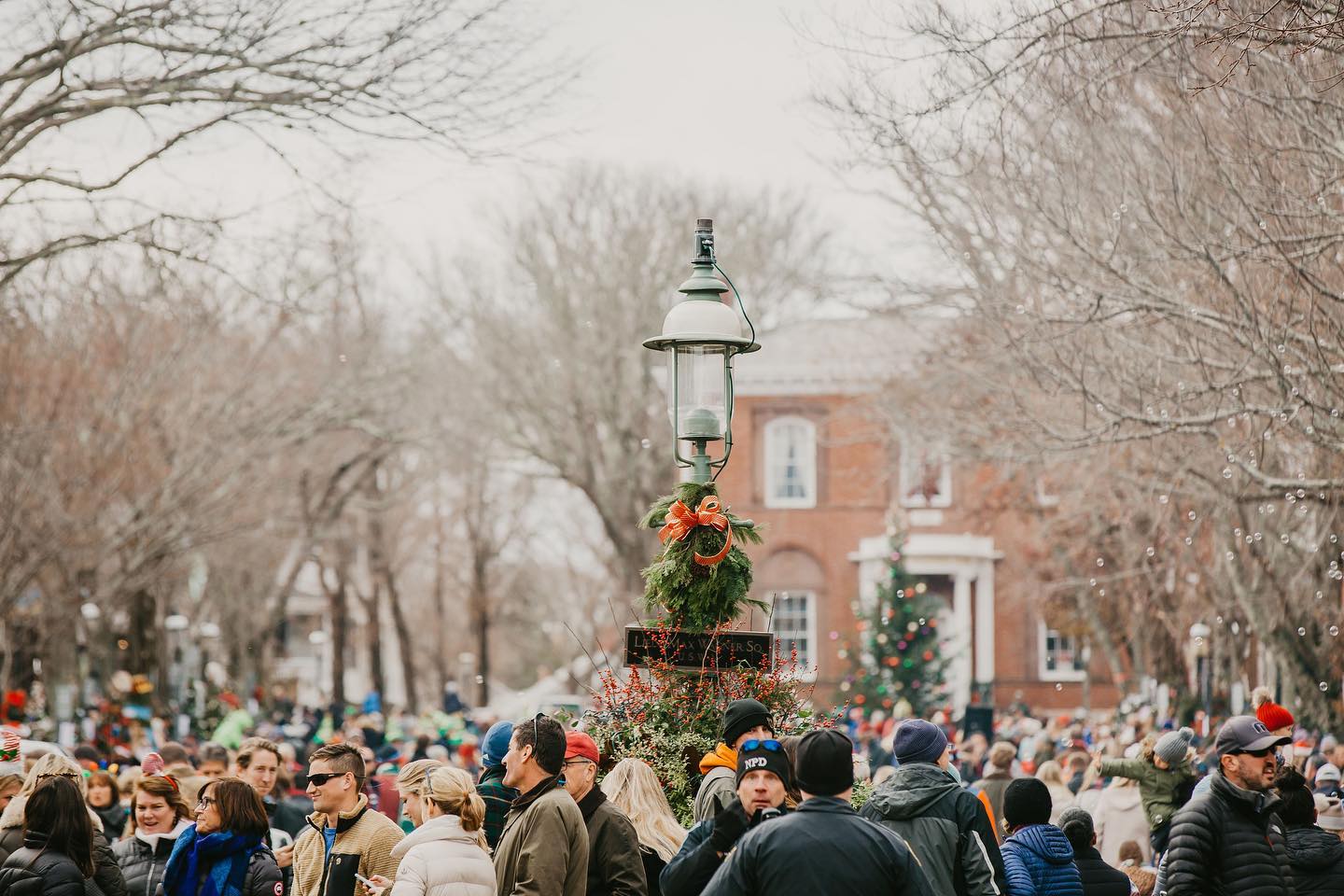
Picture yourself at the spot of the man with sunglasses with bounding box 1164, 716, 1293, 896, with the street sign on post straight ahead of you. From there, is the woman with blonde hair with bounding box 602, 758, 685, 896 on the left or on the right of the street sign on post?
left

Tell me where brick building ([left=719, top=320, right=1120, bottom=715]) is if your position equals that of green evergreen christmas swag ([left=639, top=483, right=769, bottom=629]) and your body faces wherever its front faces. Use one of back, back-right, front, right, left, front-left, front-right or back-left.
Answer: back

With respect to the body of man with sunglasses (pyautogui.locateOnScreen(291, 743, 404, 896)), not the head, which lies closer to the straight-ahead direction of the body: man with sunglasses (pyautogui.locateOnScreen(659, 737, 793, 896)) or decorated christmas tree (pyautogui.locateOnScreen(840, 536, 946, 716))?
the man with sunglasses

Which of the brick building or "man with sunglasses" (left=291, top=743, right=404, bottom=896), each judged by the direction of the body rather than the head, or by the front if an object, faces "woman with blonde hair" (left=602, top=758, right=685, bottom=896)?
the brick building

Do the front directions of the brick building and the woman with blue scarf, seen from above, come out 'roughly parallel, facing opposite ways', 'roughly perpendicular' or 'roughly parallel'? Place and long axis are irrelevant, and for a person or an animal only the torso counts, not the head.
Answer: roughly parallel

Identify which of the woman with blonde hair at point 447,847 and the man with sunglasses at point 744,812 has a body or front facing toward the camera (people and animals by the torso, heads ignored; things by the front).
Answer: the man with sunglasses

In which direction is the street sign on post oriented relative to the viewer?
toward the camera

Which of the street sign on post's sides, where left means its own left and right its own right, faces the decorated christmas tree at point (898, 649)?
back

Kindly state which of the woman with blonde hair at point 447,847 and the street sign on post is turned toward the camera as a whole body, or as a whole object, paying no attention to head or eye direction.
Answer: the street sign on post

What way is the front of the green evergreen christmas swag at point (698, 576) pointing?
toward the camera

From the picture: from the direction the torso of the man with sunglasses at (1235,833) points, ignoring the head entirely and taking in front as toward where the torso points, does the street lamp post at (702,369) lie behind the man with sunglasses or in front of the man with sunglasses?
behind

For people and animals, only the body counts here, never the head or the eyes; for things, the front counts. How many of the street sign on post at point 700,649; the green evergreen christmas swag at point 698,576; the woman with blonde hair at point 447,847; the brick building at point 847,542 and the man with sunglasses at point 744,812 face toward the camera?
4

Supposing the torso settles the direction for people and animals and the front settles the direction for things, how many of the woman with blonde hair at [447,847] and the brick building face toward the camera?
1

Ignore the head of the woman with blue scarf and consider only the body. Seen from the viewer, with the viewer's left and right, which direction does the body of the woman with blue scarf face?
facing the viewer and to the left of the viewer

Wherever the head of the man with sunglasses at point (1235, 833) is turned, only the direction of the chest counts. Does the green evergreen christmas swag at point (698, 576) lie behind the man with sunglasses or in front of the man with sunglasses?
behind

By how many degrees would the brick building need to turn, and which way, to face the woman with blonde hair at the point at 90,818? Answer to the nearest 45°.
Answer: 0° — it already faces them

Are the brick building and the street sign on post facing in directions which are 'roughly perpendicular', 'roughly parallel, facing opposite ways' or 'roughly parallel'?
roughly parallel

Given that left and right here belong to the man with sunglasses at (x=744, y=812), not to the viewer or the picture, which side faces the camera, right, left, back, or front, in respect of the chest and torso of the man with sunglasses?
front
